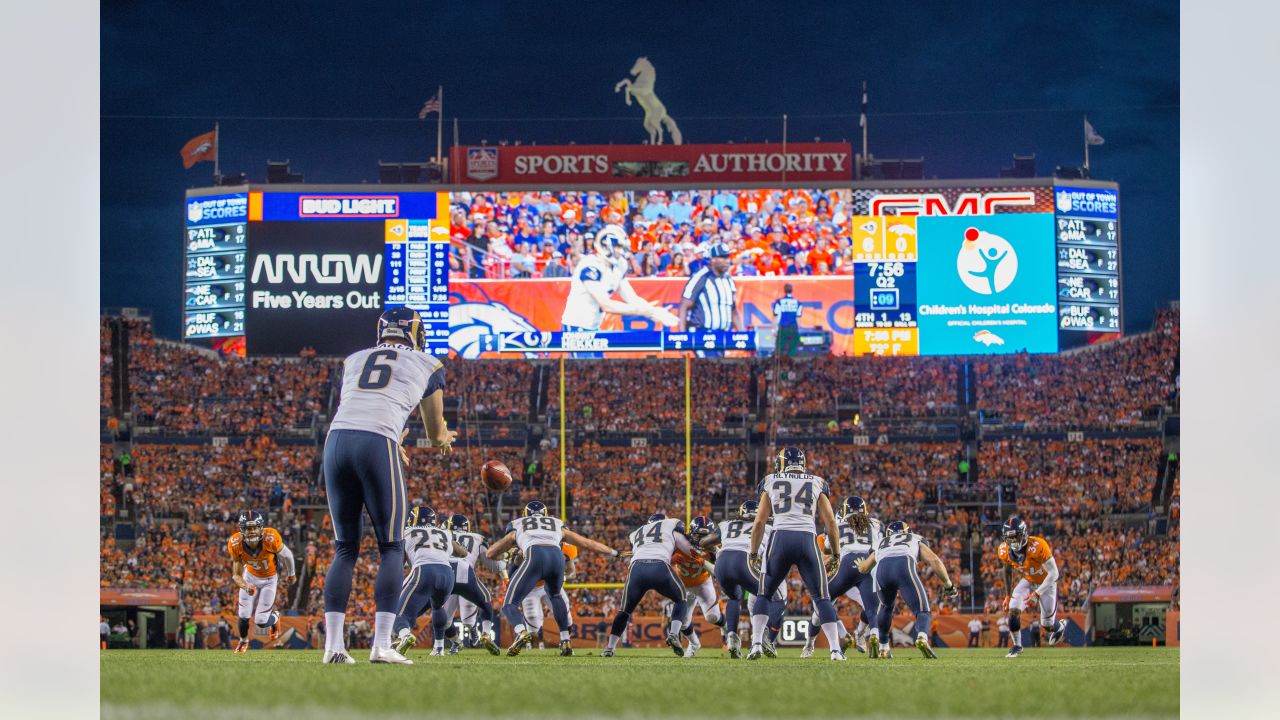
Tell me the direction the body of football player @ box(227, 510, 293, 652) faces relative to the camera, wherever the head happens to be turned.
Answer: toward the camera

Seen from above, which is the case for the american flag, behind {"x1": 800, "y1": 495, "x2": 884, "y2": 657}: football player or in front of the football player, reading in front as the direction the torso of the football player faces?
in front

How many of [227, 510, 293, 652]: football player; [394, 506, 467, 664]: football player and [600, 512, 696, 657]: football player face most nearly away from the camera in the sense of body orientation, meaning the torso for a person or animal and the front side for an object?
2

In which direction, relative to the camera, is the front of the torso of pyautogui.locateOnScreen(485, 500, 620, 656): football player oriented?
away from the camera

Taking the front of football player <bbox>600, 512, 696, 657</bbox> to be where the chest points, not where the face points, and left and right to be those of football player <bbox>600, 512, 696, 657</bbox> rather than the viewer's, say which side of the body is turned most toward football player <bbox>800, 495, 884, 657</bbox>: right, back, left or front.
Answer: right

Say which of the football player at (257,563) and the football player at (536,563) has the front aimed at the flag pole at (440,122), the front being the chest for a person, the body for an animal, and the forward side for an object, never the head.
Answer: the football player at (536,563)

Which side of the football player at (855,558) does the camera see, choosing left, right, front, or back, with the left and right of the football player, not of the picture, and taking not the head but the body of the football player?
back

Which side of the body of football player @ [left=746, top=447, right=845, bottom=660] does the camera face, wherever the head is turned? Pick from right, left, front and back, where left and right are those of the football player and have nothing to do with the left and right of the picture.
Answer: back

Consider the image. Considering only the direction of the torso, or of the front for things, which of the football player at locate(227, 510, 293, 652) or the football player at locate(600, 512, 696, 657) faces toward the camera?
the football player at locate(227, 510, 293, 652)

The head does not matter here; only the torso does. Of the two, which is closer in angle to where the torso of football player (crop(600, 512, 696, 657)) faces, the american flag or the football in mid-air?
the american flag

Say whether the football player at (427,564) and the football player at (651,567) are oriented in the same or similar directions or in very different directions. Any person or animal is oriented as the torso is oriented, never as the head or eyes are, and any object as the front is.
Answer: same or similar directions

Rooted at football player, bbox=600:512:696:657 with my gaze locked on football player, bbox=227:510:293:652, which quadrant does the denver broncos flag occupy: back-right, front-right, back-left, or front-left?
front-right

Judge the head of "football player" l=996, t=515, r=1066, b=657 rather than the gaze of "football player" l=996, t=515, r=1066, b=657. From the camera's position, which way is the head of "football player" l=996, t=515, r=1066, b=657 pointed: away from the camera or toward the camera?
toward the camera

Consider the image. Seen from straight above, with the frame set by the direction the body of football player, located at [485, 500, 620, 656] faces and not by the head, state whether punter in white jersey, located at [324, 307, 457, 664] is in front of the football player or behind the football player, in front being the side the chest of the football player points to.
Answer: behind

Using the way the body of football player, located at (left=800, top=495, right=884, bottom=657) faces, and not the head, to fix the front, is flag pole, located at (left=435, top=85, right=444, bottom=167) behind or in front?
in front

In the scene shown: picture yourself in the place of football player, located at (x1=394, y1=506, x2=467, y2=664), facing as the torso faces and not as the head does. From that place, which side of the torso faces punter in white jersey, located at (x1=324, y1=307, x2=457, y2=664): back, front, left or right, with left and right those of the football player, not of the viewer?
back

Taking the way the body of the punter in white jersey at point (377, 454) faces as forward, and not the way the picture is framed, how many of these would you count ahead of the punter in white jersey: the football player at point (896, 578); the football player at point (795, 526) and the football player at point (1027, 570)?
3
